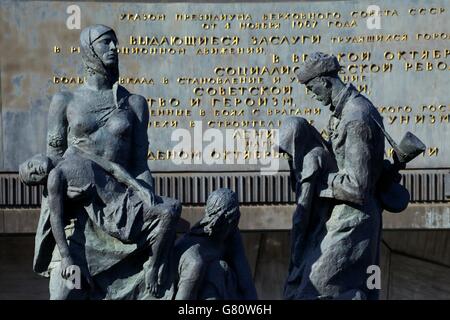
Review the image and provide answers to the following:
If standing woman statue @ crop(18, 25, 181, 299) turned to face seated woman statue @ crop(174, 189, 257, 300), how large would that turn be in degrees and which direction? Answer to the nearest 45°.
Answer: approximately 45° to its left

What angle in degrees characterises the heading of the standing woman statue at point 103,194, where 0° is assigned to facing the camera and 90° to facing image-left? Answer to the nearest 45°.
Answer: approximately 315°
